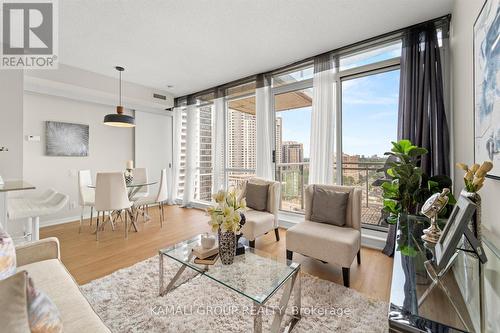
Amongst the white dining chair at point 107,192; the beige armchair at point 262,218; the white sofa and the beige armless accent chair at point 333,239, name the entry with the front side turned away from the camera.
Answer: the white dining chair

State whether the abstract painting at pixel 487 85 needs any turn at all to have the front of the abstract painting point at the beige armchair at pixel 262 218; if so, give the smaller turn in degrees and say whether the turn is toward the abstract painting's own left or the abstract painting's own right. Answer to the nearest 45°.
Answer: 0° — it already faces it

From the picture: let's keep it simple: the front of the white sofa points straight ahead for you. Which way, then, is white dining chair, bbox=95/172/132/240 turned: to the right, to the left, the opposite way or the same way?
to the left

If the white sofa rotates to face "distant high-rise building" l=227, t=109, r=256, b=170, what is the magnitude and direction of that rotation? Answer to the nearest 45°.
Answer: approximately 45° to its left

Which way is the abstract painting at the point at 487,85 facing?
to the viewer's left

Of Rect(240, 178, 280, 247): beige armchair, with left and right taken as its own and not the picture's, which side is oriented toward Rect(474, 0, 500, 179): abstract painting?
left

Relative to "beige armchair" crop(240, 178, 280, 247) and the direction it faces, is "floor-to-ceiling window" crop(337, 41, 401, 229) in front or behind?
behind

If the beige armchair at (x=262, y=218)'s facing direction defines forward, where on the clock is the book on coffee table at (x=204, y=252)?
The book on coffee table is roughly at 11 o'clock from the beige armchair.

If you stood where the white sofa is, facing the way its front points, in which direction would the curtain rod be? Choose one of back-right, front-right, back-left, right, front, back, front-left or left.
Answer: front

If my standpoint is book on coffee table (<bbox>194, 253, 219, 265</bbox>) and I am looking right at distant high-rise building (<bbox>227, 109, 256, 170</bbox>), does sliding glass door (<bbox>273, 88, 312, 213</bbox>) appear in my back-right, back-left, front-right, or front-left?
front-right

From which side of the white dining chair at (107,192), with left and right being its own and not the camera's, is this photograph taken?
back

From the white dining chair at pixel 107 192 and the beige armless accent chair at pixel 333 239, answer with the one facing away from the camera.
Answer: the white dining chair
